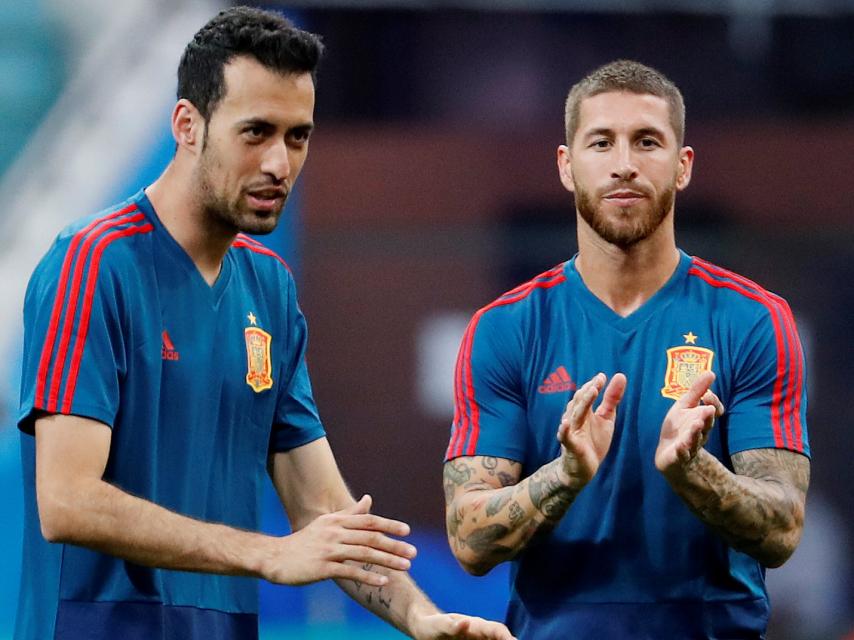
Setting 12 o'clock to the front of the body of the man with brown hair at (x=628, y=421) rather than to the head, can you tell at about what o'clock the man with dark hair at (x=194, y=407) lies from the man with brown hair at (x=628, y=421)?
the man with dark hair at (x=194, y=407) is roughly at 2 o'clock from the man with brown hair at (x=628, y=421).

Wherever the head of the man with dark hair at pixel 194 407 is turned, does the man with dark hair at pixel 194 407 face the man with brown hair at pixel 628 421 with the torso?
no

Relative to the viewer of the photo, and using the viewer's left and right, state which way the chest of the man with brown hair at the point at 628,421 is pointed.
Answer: facing the viewer

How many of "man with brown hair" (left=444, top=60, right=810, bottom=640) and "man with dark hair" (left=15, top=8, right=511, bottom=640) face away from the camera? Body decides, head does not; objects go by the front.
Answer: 0

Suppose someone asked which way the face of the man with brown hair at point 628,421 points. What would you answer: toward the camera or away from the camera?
toward the camera

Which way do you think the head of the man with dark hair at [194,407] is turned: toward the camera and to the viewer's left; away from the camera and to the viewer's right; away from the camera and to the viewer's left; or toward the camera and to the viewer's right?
toward the camera and to the viewer's right
